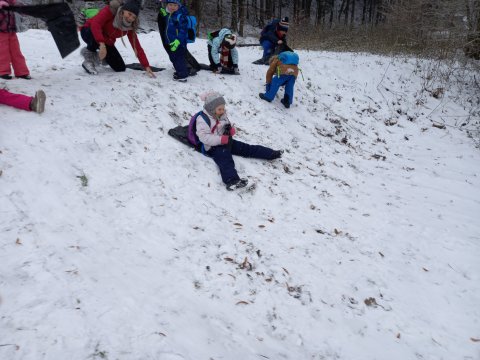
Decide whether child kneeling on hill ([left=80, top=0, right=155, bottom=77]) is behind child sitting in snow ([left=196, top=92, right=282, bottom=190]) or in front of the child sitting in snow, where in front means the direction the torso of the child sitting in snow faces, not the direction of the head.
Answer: behind

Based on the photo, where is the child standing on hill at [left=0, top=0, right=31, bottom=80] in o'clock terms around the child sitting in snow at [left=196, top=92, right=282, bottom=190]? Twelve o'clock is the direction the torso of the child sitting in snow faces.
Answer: The child standing on hill is roughly at 5 o'clock from the child sitting in snow.

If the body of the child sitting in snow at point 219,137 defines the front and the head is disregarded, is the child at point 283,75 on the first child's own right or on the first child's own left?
on the first child's own left
